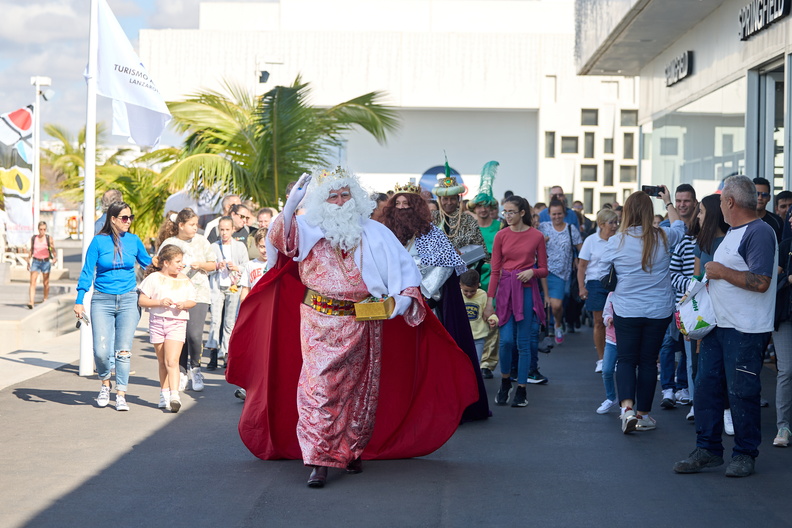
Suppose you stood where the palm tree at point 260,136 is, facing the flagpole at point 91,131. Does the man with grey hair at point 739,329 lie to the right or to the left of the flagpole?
left

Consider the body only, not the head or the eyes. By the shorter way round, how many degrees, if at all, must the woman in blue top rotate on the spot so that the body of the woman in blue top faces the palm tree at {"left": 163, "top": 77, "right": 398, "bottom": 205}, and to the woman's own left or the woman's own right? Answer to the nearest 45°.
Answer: approximately 180°

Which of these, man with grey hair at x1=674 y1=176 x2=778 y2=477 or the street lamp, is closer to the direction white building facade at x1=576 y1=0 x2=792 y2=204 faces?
the street lamp

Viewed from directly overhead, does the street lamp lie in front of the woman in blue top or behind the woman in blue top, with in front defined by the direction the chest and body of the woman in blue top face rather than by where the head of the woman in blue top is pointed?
behind

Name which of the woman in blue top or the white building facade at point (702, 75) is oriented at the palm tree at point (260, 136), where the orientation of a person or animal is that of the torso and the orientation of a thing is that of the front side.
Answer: the white building facade

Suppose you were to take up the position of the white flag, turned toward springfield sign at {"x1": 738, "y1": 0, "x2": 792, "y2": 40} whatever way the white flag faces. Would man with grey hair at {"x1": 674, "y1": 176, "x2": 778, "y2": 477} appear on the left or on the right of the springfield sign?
right

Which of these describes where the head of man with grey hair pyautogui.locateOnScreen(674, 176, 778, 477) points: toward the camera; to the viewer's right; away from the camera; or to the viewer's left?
to the viewer's left

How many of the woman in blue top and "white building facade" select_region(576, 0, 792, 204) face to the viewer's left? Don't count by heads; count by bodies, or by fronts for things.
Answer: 1

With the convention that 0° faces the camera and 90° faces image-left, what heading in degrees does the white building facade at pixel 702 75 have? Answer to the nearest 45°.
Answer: approximately 90°

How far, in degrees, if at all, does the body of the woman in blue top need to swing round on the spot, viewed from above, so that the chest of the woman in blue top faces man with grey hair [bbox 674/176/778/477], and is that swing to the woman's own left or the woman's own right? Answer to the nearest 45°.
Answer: approximately 45° to the woman's own left

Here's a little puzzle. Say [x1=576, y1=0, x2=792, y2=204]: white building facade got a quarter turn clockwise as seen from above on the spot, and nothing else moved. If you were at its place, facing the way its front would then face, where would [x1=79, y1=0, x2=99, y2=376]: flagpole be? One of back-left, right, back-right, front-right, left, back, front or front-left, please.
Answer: back-left

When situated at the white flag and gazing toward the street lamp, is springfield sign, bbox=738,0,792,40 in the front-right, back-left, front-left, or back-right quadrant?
back-right

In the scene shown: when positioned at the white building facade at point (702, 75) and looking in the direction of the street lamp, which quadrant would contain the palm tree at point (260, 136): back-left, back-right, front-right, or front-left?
front-left

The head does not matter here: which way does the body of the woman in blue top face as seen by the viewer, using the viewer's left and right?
facing the viewer

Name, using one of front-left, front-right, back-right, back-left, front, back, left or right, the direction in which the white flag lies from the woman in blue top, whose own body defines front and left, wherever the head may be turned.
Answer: back

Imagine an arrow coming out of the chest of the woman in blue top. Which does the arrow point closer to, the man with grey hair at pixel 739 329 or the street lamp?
the man with grey hair

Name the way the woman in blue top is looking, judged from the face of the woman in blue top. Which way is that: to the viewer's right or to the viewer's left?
to the viewer's right

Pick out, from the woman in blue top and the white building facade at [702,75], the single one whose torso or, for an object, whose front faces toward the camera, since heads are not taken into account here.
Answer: the woman in blue top
